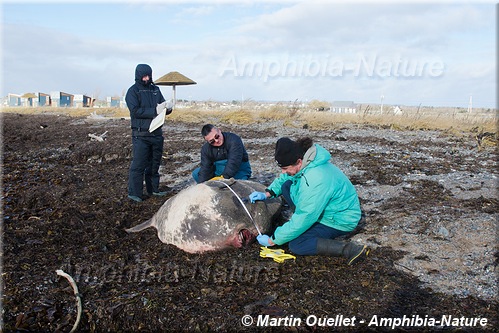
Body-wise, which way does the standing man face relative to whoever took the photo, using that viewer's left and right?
facing the viewer and to the right of the viewer

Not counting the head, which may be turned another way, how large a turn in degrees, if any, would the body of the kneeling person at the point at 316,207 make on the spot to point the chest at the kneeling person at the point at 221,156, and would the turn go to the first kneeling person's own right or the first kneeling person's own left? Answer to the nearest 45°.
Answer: approximately 45° to the first kneeling person's own right

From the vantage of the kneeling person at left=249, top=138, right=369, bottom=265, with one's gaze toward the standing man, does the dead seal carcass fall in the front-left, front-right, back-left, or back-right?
front-left

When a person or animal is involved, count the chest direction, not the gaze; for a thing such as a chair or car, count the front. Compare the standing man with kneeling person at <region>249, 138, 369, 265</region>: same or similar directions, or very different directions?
very different directions

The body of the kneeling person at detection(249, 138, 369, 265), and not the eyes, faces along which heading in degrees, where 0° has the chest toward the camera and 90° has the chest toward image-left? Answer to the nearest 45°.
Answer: approximately 90°

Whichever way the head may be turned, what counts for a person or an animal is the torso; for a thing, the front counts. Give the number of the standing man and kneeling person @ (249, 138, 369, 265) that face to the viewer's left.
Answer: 1

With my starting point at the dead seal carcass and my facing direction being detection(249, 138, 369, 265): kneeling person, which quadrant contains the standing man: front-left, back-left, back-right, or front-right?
back-left

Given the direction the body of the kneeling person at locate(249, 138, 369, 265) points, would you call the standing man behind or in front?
in front

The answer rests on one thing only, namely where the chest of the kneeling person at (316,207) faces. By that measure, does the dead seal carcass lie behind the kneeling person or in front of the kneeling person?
in front

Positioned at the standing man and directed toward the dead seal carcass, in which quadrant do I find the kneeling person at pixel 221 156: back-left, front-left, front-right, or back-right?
front-left

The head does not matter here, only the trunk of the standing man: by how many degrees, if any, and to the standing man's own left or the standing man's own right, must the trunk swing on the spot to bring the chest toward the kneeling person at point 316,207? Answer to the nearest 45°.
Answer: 0° — they already face them
